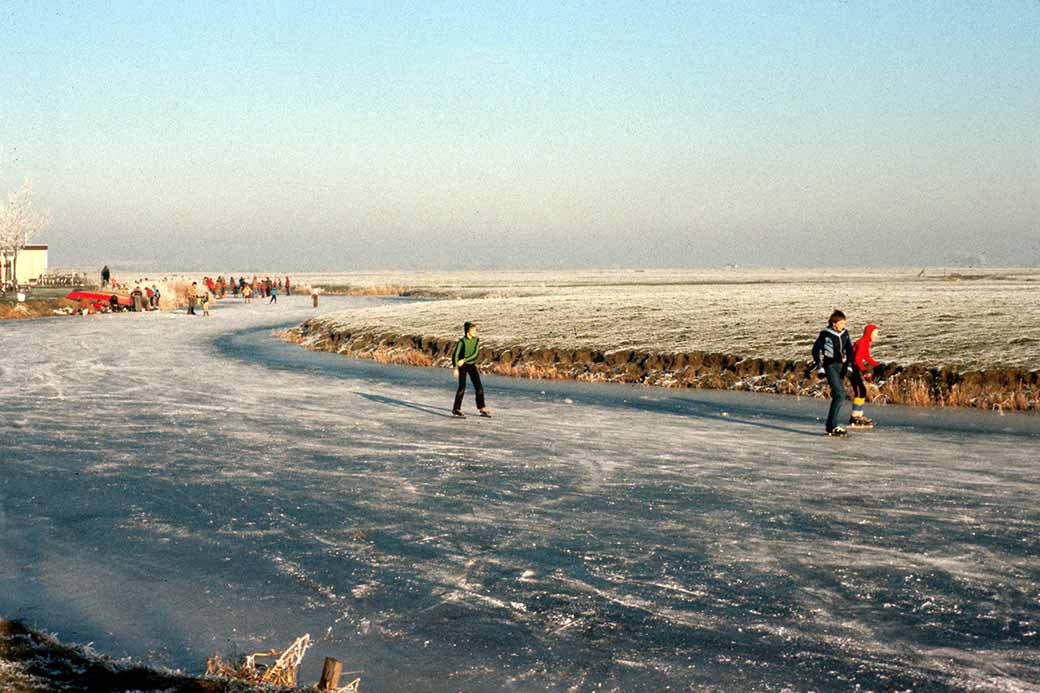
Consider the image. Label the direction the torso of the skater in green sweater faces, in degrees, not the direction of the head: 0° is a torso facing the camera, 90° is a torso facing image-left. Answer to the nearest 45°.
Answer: approximately 315°

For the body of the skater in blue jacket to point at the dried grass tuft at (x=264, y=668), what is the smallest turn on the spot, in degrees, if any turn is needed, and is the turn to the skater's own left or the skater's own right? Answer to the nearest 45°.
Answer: approximately 45° to the skater's own right

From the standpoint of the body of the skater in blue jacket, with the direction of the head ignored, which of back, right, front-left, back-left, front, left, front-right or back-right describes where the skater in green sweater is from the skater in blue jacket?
back-right

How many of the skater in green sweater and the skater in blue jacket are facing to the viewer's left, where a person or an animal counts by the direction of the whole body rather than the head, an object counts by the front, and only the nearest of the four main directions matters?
0

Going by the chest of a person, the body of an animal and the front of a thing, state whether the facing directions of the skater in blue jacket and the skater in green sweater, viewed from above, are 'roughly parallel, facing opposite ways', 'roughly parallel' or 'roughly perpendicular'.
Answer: roughly parallel

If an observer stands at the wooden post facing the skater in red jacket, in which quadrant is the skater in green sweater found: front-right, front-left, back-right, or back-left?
front-left

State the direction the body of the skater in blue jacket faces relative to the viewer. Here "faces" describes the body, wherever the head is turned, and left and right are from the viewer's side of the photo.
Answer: facing the viewer and to the right of the viewer

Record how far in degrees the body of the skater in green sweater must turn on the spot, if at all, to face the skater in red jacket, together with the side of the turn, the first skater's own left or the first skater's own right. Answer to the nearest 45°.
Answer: approximately 45° to the first skater's own left

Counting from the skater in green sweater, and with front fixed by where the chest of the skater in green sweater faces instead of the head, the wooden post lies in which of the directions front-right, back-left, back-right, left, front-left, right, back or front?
front-right

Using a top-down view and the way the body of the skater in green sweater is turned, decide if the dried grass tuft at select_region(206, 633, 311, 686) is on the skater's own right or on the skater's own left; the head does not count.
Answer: on the skater's own right

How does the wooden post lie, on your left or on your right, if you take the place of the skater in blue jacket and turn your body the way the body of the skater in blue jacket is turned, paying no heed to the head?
on your right
